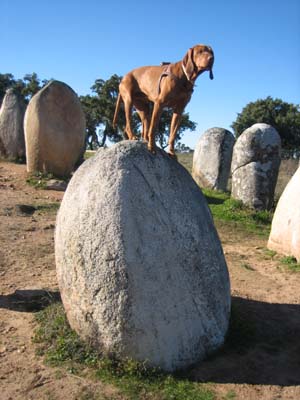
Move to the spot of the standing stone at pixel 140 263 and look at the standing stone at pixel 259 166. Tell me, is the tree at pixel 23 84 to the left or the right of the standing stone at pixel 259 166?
left

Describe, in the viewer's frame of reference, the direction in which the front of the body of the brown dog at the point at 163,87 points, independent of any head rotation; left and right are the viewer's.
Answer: facing the viewer and to the right of the viewer

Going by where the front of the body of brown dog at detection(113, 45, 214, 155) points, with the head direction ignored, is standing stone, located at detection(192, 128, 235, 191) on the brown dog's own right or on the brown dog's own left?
on the brown dog's own left

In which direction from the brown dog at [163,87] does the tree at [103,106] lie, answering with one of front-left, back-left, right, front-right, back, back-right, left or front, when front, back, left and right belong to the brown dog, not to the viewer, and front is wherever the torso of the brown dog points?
back-left

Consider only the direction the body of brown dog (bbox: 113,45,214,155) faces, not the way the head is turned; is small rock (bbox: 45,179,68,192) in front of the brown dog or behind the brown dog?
behind

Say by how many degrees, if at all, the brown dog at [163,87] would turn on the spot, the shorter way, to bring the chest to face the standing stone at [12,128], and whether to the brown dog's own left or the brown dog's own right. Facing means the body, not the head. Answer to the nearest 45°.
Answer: approximately 180°

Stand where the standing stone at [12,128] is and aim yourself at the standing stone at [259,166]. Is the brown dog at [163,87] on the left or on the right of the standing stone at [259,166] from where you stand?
right

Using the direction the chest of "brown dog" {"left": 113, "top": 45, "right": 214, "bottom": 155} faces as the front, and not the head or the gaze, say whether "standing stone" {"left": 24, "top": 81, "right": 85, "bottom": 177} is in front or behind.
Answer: behind

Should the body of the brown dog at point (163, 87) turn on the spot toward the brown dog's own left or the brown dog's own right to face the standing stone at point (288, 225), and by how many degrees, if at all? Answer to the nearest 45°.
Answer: approximately 90° to the brown dog's own left
